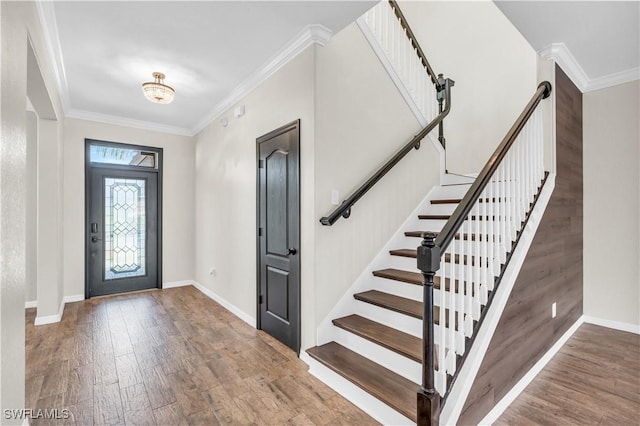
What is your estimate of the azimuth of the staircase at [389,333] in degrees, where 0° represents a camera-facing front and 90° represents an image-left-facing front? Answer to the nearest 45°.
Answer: approximately 45°

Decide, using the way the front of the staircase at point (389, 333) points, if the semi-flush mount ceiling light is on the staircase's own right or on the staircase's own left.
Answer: on the staircase's own right

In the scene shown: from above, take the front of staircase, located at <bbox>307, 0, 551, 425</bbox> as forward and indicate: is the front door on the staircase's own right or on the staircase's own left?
on the staircase's own right

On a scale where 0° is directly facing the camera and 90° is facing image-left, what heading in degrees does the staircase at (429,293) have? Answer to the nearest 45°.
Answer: approximately 45°
